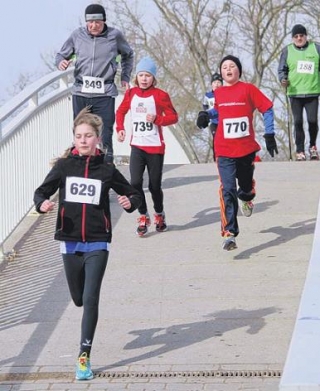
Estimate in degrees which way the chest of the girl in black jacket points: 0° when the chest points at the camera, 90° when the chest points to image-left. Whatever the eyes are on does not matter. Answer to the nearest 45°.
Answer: approximately 0°

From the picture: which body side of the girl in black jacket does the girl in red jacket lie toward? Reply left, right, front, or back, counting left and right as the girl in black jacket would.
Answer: back
